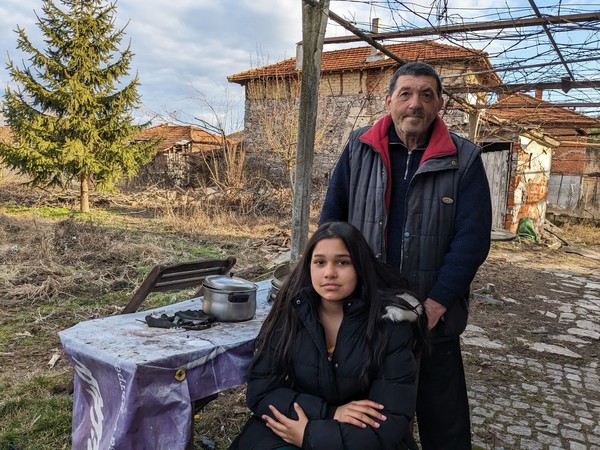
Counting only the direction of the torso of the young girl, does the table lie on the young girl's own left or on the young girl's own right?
on the young girl's own right

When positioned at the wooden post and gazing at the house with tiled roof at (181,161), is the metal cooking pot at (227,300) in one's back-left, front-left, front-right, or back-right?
back-left

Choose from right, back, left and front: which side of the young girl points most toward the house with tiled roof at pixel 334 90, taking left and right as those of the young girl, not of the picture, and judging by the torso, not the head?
back

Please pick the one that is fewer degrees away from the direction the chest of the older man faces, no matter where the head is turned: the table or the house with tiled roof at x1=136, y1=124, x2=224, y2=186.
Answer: the table

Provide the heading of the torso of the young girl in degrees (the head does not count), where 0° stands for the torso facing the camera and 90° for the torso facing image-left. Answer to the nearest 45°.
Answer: approximately 0°

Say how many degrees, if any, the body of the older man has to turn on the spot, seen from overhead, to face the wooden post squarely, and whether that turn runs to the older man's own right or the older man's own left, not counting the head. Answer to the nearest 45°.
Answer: approximately 135° to the older man's own right

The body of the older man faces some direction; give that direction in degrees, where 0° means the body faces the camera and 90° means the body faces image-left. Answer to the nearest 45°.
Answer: approximately 0°

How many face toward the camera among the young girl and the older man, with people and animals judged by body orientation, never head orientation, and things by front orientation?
2

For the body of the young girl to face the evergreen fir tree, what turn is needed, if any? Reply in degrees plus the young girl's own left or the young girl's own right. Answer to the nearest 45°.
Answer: approximately 135° to the young girl's own right
